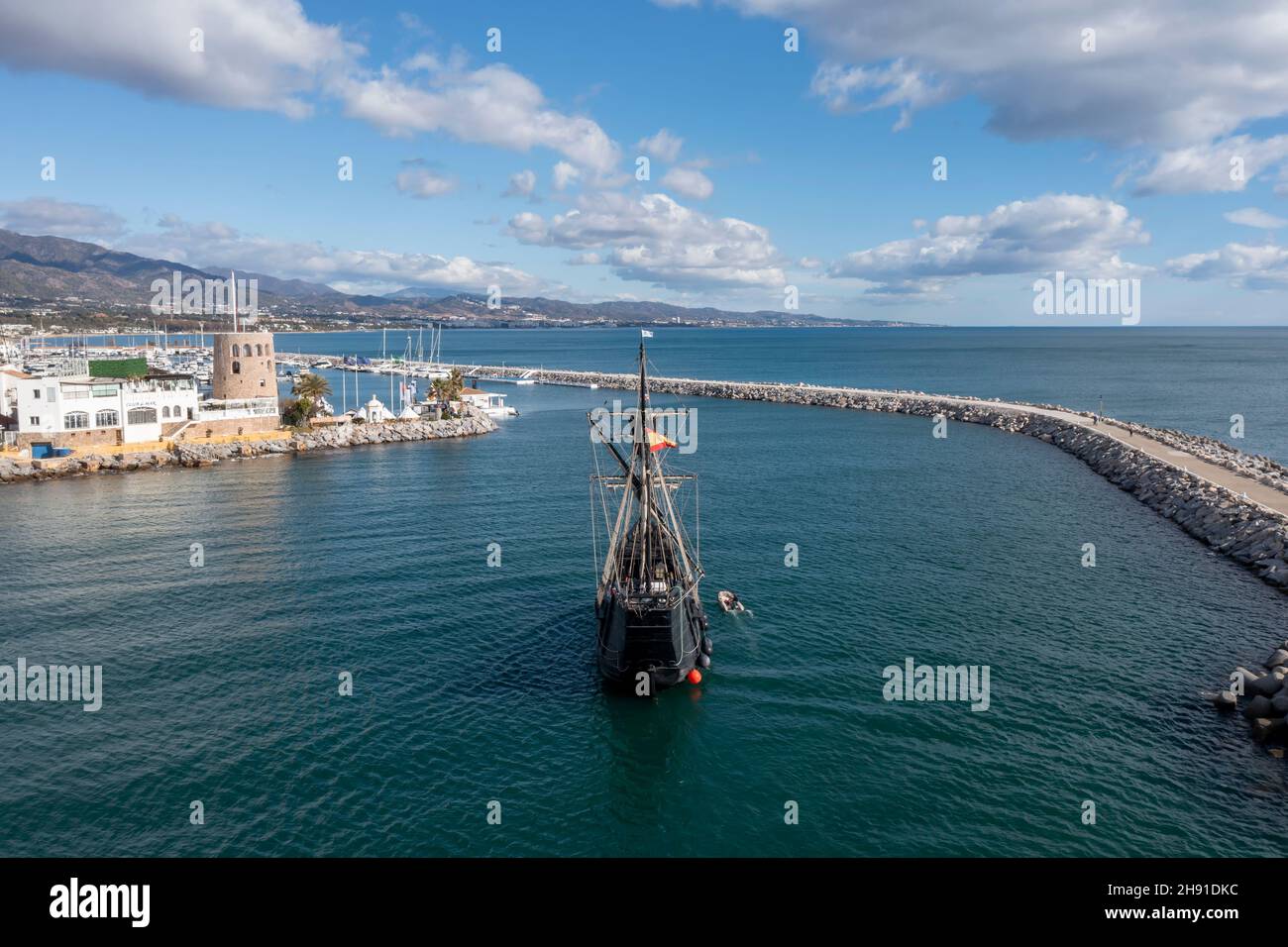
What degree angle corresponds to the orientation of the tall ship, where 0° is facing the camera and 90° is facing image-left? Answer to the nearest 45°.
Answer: approximately 180°

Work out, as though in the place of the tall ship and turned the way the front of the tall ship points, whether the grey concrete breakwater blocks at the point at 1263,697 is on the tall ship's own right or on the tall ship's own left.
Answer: on the tall ship's own right

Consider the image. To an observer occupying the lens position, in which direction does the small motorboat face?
facing away from the viewer and to the left of the viewer
